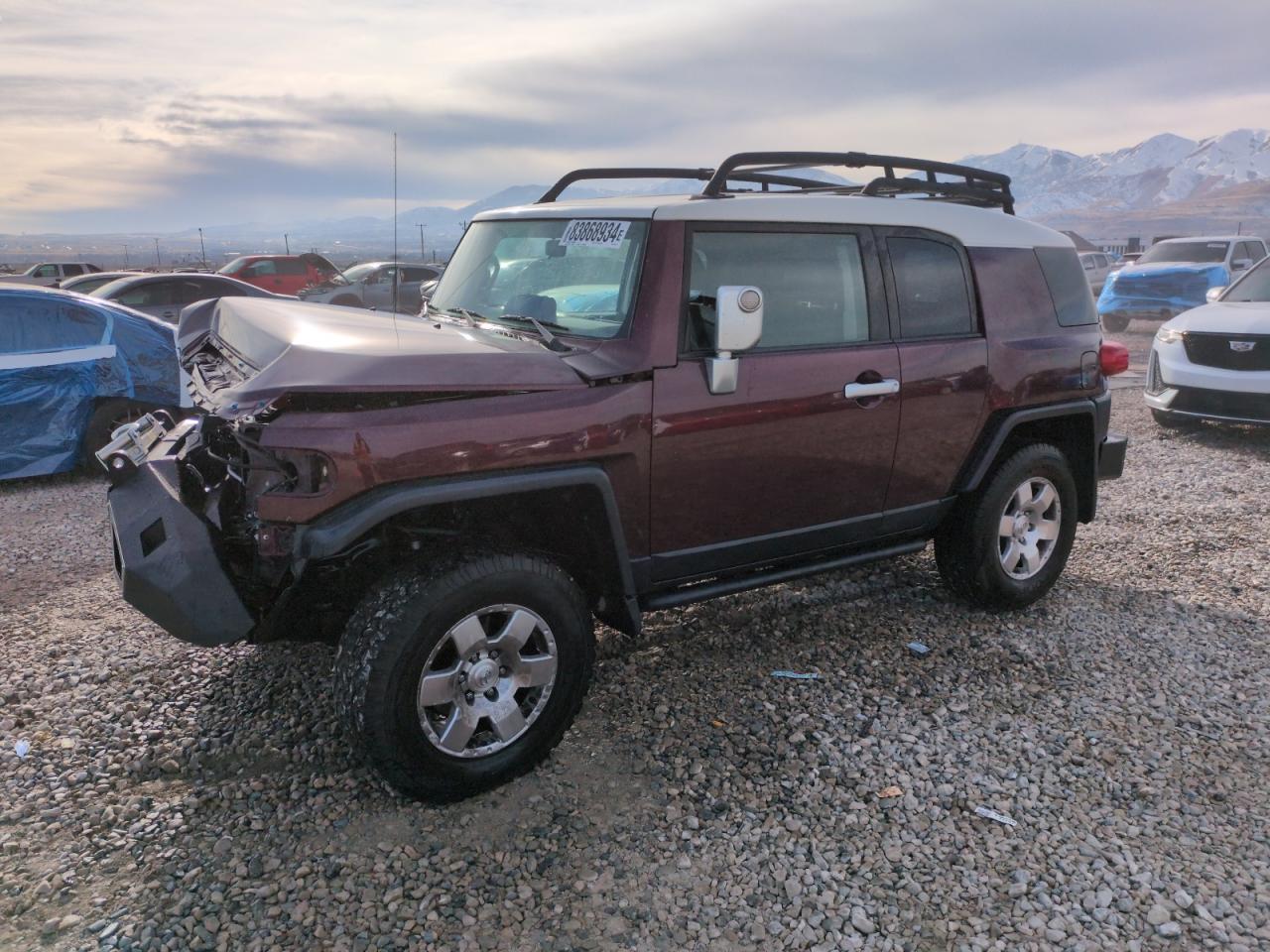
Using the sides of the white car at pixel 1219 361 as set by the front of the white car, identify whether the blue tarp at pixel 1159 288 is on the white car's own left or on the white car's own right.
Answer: on the white car's own right

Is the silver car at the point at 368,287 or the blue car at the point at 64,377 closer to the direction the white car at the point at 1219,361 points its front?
the blue car

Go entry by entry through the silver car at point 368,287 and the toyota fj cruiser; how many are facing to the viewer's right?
0

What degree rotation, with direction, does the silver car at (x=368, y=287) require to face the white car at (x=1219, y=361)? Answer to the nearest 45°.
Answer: approximately 135° to its left

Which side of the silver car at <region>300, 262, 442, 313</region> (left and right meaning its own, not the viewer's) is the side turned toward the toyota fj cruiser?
left

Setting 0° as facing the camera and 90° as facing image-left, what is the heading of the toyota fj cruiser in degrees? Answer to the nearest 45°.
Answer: approximately 45°

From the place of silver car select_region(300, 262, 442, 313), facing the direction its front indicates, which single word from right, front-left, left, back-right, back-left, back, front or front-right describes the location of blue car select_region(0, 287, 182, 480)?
left

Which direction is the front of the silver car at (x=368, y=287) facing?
to the viewer's left

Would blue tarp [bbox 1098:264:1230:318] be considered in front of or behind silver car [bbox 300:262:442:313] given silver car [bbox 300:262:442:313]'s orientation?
behind

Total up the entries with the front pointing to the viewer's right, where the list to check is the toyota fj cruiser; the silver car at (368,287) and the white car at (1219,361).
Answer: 0

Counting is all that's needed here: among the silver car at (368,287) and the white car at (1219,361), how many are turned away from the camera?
0

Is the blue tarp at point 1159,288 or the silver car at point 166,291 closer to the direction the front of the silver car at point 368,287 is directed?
the silver car
